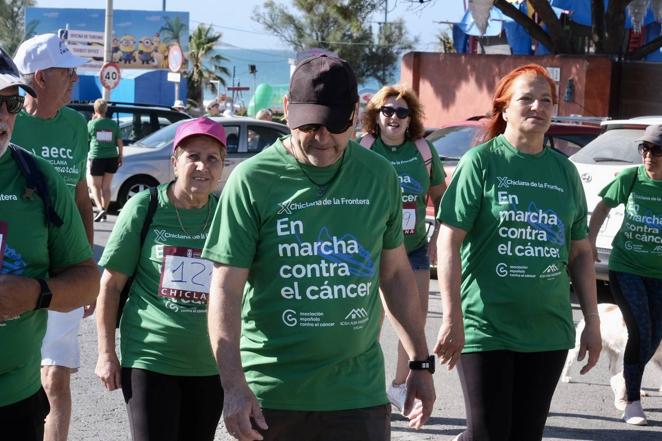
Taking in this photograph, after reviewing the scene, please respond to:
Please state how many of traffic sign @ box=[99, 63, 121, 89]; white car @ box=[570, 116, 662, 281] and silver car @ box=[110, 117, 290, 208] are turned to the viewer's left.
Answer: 1

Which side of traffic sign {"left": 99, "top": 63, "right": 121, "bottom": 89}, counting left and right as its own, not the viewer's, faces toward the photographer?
front

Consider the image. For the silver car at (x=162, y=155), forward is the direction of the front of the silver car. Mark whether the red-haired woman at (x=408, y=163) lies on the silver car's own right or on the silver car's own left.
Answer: on the silver car's own left

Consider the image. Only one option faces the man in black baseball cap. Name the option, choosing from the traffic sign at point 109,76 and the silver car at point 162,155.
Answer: the traffic sign

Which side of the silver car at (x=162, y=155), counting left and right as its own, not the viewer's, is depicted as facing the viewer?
left

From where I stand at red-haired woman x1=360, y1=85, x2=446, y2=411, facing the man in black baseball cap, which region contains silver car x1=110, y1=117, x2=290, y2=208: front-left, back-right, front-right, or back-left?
back-right

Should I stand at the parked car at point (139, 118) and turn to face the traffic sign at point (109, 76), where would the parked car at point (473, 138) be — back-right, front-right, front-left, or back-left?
back-right

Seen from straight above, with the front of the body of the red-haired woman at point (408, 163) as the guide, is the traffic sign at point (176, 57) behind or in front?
behind

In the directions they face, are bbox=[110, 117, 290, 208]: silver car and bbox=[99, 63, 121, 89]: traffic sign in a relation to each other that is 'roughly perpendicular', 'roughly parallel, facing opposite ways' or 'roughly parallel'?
roughly perpendicular

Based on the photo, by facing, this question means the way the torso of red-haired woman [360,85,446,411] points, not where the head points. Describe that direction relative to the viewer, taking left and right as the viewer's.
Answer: facing the viewer

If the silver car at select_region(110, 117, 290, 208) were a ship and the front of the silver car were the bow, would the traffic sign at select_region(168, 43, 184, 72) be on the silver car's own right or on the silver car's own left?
on the silver car's own right

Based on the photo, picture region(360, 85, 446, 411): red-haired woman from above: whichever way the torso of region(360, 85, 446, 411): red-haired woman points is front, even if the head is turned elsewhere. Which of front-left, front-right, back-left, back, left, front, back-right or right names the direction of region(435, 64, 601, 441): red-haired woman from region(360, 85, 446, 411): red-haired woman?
front

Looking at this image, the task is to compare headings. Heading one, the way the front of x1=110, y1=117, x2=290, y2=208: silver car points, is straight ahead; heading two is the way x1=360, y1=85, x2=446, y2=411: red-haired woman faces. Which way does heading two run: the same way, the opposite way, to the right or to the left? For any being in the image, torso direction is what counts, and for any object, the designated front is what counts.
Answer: to the left

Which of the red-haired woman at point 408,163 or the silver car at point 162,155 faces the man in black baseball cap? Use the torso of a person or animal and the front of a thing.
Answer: the red-haired woman

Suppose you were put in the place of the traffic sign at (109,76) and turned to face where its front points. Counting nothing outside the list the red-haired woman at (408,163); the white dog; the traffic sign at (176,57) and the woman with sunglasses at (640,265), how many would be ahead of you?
3
